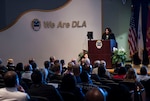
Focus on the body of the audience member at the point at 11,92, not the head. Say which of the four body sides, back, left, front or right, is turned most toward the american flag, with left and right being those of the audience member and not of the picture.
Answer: front

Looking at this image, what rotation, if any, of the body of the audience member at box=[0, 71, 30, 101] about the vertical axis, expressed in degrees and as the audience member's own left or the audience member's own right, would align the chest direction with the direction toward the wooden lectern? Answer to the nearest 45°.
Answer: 0° — they already face it

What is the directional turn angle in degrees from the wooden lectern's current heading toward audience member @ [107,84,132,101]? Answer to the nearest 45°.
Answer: approximately 45° to its left

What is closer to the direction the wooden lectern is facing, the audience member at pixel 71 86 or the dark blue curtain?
the audience member

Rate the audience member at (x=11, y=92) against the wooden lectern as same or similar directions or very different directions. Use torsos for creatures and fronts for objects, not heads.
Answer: very different directions

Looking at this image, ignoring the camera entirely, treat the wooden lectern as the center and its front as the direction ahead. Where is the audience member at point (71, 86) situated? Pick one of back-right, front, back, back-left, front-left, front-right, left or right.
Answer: front-left

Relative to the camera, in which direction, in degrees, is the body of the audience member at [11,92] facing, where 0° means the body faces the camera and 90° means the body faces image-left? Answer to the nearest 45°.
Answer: approximately 225°

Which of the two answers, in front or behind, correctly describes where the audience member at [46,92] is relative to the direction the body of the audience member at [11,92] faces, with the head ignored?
in front

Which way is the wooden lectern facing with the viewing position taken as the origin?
facing the viewer and to the left of the viewer

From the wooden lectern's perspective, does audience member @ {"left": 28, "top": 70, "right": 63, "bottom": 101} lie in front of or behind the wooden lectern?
in front

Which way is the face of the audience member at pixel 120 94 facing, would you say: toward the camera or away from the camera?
away from the camera
